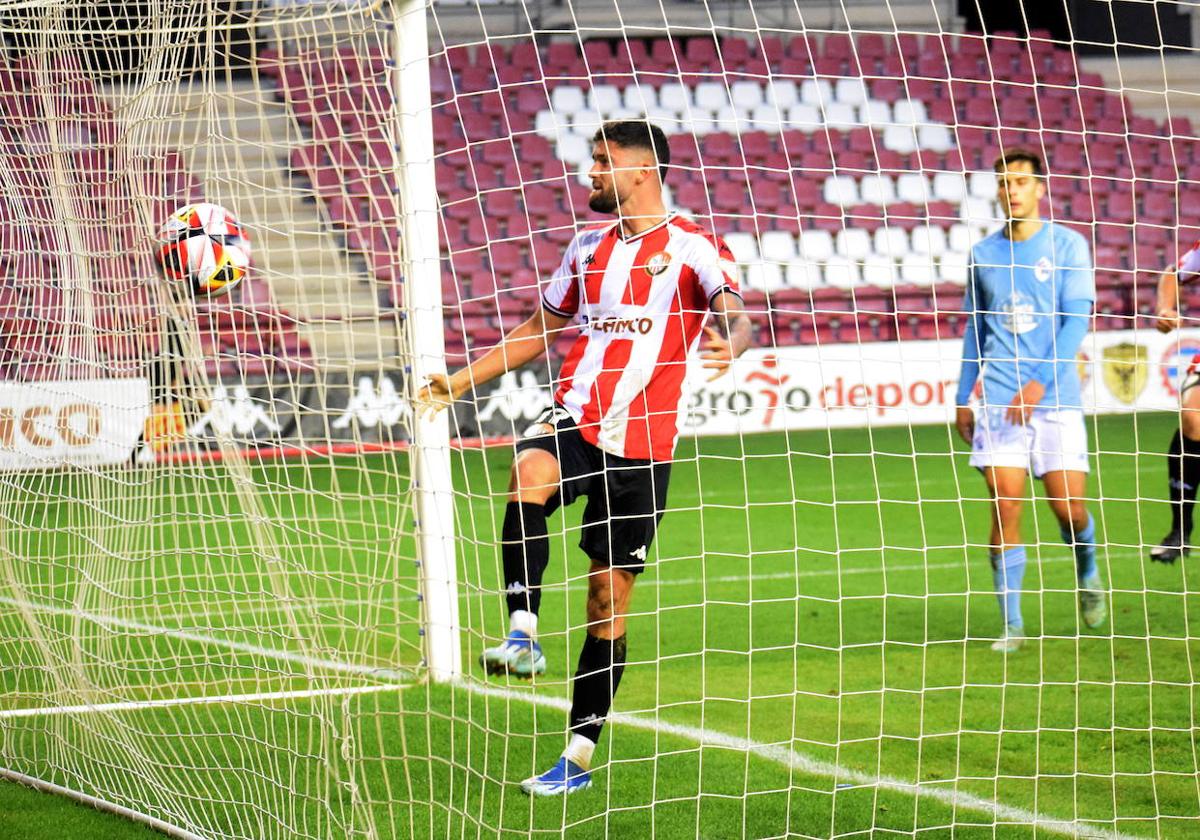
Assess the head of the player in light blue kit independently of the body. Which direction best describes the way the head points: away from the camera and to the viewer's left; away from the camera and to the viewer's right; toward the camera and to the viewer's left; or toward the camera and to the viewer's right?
toward the camera and to the viewer's left

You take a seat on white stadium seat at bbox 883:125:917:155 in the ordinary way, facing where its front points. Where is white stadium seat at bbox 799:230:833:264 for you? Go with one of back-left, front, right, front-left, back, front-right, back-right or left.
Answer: front-right

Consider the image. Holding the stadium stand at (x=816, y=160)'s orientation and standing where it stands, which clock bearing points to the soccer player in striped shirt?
The soccer player in striped shirt is roughly at 12 o'clock from the stadium stand.

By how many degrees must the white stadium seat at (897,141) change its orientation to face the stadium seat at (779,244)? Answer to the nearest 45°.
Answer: approximately 45° to its right

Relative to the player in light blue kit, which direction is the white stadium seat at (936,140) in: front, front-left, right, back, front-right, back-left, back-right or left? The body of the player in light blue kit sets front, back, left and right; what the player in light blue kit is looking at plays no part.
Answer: back

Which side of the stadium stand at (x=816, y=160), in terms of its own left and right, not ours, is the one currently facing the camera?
front

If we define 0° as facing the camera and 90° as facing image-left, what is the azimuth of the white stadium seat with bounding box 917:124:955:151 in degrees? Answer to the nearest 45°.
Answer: approximately 0°

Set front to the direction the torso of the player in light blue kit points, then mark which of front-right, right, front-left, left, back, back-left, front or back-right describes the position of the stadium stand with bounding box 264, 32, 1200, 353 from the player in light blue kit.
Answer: back

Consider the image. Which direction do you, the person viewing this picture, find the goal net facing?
facing away from the viewer and to the right of the viewer

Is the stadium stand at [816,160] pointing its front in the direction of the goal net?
yes

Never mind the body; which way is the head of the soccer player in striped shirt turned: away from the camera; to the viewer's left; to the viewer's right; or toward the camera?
to the viewer's left

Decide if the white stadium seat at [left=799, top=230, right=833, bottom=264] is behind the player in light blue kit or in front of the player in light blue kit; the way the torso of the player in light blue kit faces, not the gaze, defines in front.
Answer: behind

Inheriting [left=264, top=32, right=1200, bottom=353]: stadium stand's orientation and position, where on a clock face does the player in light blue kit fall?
The player in light blue kit is roughly at 12 o'clock from the stadium stand.

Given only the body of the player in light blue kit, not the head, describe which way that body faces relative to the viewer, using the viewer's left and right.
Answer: facing the viewer
